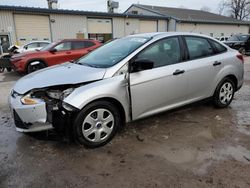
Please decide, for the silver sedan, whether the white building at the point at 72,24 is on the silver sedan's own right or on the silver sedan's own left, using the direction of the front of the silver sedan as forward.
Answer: on the silver sedan's own right

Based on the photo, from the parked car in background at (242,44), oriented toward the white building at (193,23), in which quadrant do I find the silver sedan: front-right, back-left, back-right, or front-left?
back-left

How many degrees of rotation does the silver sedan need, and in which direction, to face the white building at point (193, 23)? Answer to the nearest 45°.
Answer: approximately 135° to its right

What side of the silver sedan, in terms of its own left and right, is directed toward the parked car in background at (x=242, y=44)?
back

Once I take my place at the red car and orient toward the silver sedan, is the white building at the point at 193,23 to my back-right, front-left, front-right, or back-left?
back-left

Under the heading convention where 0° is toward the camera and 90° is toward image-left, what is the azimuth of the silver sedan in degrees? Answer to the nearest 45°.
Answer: approximately 45°

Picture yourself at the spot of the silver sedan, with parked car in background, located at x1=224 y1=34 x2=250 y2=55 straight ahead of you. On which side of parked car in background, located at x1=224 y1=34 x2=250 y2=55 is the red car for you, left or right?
left

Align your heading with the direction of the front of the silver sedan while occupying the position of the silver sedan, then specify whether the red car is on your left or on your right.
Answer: on your right
